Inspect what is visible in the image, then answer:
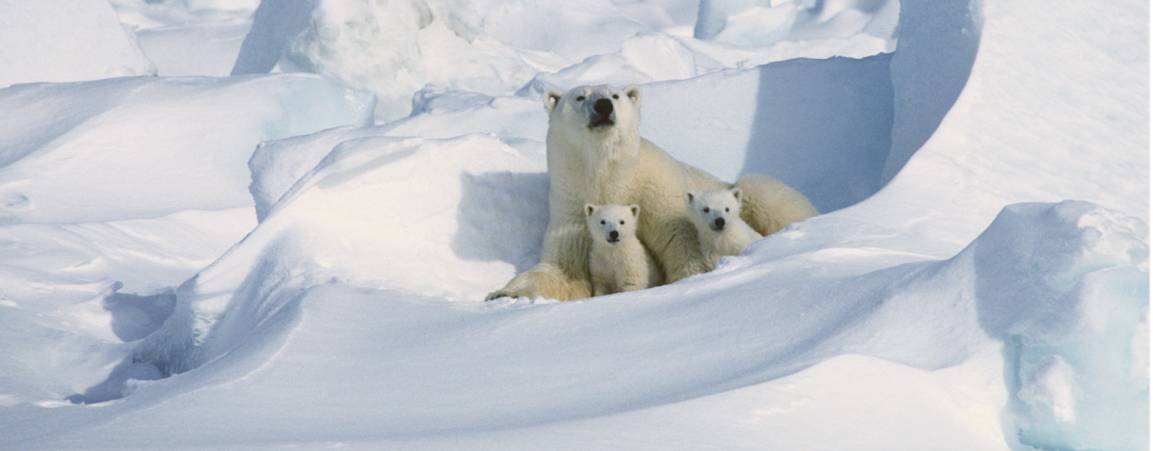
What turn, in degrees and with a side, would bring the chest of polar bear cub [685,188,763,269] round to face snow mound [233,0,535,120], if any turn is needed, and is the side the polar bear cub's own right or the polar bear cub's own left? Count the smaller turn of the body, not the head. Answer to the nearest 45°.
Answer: approximately 135° to the polar bear cub's own right

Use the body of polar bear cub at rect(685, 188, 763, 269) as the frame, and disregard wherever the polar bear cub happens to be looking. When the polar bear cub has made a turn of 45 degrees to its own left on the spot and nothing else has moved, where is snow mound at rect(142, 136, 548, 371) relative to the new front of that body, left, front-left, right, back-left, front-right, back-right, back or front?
back-right

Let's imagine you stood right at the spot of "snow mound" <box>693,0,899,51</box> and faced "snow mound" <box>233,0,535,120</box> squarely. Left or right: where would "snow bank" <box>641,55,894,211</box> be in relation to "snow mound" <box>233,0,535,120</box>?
left

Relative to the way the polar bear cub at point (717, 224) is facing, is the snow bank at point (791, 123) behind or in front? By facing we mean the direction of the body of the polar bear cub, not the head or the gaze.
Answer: behind

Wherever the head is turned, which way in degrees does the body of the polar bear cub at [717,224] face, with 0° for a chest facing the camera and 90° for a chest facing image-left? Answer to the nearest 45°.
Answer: approximately 0°

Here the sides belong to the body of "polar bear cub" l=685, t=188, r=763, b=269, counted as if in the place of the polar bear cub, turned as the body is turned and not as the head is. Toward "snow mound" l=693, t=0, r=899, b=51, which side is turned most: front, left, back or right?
back

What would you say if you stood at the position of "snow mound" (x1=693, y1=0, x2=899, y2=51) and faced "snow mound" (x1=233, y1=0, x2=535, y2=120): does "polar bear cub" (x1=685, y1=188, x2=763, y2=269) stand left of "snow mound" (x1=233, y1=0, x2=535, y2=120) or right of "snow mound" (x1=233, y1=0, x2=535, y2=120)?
left

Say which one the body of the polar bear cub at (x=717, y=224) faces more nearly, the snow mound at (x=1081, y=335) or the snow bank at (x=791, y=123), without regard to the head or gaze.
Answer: the snow mound

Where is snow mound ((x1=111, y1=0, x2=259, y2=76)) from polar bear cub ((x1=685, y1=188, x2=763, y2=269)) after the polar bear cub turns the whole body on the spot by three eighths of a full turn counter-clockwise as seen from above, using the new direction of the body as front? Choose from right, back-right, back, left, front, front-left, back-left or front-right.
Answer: left

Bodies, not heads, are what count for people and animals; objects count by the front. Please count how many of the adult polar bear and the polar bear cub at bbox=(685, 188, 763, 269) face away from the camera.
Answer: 0
